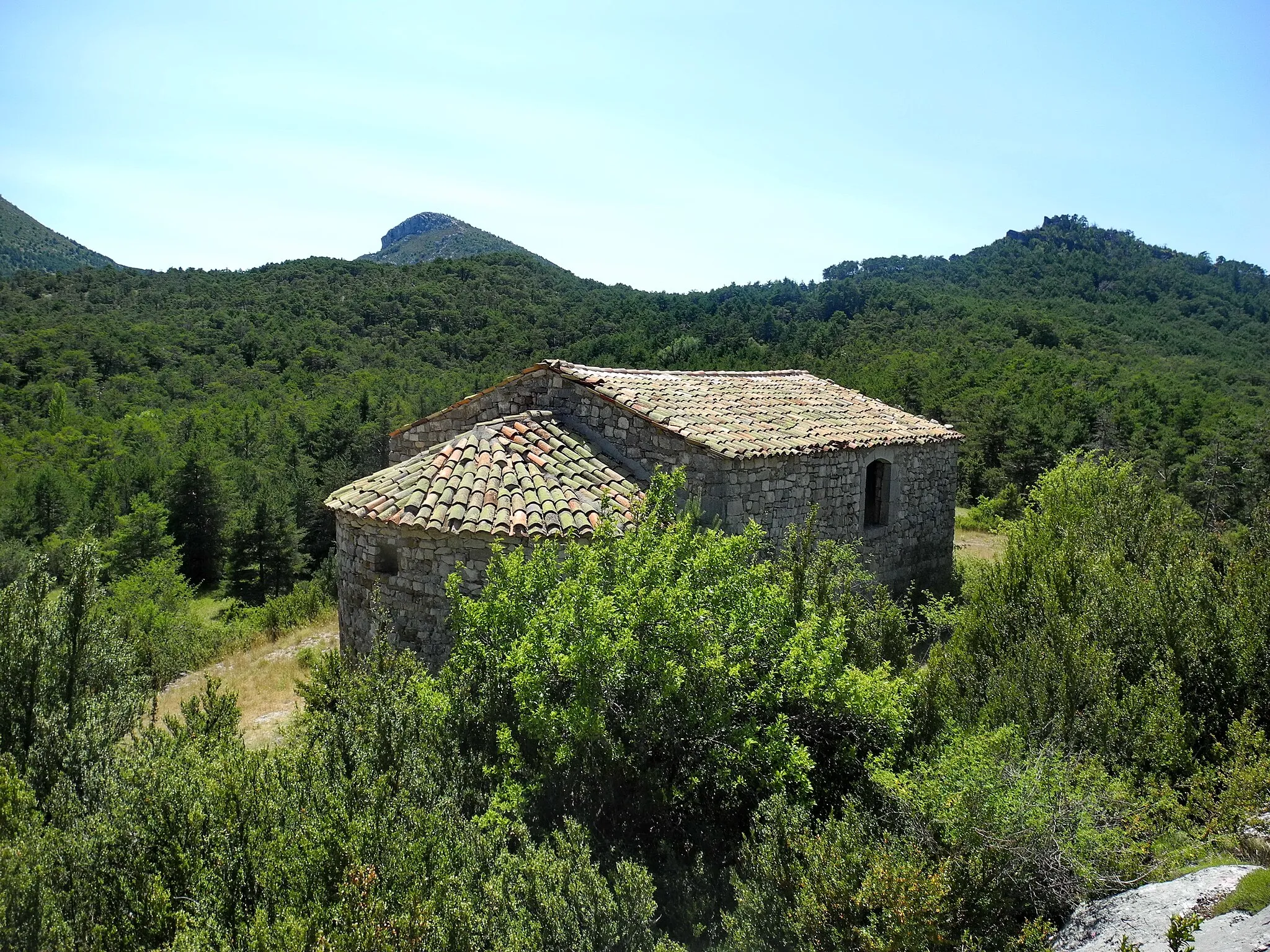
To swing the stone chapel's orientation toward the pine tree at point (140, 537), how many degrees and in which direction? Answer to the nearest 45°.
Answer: approximately 90° to its left

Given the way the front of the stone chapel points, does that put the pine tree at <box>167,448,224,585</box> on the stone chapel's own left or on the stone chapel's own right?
on the stone chapel's own left

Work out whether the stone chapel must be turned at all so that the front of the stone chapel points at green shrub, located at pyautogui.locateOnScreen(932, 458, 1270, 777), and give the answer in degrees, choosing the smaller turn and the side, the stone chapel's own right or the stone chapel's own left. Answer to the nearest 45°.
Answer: approximately 90° to the stone chapel's own right

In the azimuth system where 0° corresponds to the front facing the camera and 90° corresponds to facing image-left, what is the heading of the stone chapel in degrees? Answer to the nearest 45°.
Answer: approximately 225°

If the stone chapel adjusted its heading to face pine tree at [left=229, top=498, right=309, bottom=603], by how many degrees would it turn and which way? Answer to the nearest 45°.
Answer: approximately 90° to its left
